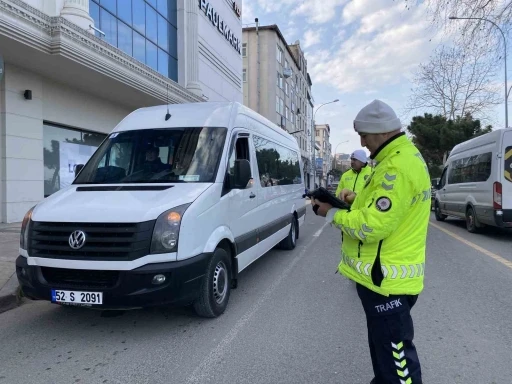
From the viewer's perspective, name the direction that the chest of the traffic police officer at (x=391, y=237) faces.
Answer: to the viewer's left

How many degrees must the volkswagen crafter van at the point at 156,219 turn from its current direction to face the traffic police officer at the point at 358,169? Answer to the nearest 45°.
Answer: approximately 135° to its left

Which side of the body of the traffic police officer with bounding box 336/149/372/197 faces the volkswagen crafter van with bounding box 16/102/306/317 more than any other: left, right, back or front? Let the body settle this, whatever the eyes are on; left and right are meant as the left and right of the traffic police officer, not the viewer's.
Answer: front

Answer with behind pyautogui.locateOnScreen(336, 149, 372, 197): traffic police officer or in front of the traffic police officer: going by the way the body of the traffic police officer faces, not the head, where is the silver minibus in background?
behind

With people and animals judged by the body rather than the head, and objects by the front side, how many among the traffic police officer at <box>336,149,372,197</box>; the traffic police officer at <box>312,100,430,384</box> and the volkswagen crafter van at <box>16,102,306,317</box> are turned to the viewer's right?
0

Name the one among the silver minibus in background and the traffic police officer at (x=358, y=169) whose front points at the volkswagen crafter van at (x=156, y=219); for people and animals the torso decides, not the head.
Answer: the traffic police officer

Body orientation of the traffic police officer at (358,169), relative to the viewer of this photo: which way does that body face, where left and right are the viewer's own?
facing the viewer and to the left of the viewer

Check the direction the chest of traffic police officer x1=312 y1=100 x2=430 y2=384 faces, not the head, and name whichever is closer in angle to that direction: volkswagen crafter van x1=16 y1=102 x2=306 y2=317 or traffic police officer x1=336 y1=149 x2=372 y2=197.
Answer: the volkswagen crafter van

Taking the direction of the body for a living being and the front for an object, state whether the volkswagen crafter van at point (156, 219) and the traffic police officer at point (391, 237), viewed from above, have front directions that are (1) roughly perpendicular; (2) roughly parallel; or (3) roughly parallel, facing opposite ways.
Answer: roughly perpendicular

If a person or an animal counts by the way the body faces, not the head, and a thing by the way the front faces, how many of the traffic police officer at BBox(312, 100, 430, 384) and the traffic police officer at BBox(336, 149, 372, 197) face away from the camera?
0

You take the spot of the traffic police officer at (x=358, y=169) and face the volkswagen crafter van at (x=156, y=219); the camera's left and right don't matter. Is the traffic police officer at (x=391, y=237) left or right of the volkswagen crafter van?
left

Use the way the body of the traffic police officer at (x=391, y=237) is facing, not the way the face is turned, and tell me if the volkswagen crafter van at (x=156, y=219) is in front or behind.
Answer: in front
